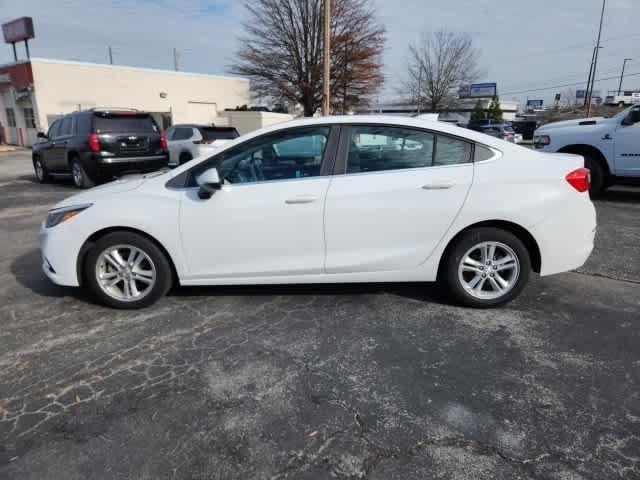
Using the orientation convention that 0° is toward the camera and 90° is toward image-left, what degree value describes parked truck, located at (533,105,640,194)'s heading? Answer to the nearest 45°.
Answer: approximately 90°

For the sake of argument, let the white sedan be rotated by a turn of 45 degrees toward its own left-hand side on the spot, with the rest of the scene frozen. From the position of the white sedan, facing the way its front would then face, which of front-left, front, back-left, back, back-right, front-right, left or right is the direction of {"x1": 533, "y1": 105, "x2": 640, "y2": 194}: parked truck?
back

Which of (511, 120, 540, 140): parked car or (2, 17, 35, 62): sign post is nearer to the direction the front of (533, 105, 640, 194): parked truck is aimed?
the sign post

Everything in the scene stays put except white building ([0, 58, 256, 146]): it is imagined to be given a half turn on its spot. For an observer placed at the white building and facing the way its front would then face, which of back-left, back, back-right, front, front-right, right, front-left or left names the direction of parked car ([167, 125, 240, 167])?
back-right

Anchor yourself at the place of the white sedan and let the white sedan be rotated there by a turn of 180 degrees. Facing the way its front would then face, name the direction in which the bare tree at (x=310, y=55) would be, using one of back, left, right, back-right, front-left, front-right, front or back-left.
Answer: left

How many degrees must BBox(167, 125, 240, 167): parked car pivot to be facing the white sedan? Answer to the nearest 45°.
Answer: approximately 135° to its left

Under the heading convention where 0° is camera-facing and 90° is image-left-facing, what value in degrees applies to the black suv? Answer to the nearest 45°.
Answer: approximately 135°

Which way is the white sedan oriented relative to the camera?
to the viewer's left

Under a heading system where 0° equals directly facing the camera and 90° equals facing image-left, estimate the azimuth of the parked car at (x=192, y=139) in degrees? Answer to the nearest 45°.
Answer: approximately 135°

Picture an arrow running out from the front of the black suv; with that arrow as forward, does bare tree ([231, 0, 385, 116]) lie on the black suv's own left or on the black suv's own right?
on the black suv's own right
